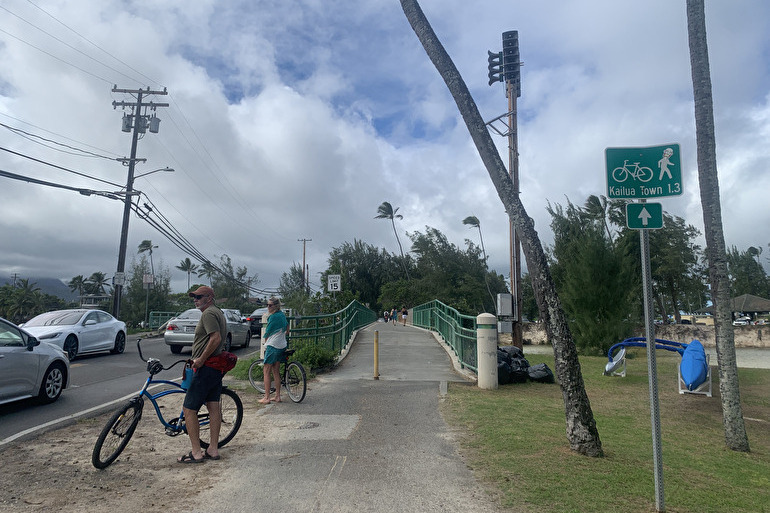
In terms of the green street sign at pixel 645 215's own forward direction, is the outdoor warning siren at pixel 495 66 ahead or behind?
behind

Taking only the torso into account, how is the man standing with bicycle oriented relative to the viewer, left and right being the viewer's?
facing to the left of the viewer

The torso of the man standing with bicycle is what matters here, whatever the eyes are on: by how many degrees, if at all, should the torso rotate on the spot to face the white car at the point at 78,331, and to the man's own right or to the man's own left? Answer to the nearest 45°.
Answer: approximately 90° to the man's own right

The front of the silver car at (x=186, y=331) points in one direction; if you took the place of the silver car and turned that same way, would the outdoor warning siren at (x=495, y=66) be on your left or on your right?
on your right

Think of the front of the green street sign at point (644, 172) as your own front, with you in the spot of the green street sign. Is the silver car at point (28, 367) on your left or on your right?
on your right

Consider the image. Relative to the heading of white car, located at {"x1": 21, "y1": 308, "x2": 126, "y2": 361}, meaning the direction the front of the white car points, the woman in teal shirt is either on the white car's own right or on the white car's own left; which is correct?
on the white car's own left

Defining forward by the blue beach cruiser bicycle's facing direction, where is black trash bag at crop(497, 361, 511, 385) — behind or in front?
behind

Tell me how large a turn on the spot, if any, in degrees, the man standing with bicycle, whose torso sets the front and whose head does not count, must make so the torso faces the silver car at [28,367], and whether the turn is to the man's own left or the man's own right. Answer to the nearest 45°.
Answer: approximately 45° to the man's own right

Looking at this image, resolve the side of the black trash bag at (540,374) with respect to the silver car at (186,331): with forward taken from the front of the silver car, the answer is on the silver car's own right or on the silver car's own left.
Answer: on the silver car's own right

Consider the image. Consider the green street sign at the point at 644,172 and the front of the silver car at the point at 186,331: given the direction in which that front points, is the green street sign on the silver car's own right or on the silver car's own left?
on the silver car's own right

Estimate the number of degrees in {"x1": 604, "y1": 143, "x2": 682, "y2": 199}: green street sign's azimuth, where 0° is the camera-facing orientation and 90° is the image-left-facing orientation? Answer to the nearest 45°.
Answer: approximately 0°

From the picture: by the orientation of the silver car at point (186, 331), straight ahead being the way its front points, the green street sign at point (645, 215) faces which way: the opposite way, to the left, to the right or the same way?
the opposite way

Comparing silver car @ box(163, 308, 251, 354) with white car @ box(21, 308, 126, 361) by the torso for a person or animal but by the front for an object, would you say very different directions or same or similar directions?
very different directions
